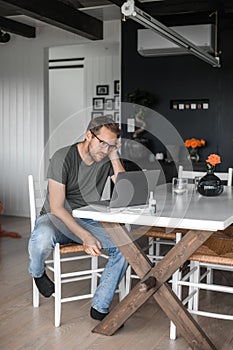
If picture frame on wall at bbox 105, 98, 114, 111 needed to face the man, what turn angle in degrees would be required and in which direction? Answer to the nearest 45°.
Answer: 0° — it already faces them

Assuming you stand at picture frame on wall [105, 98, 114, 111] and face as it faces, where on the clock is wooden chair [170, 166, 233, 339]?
The wooden chair is roughly at 12 o'clock from the picture frame on wall.

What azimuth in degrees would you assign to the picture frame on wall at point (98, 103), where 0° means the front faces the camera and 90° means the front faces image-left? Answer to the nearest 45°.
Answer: approximately 0°

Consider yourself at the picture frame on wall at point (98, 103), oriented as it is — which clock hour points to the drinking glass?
The drinking glass is roughly at 12 o'clock from the picture frame on wall.

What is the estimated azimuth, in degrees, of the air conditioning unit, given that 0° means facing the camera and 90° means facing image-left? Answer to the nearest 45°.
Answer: approximately 0°

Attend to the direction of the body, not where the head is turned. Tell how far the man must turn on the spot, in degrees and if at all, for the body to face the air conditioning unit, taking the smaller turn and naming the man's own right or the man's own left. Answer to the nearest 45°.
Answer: approximately 135° to the man's own left
